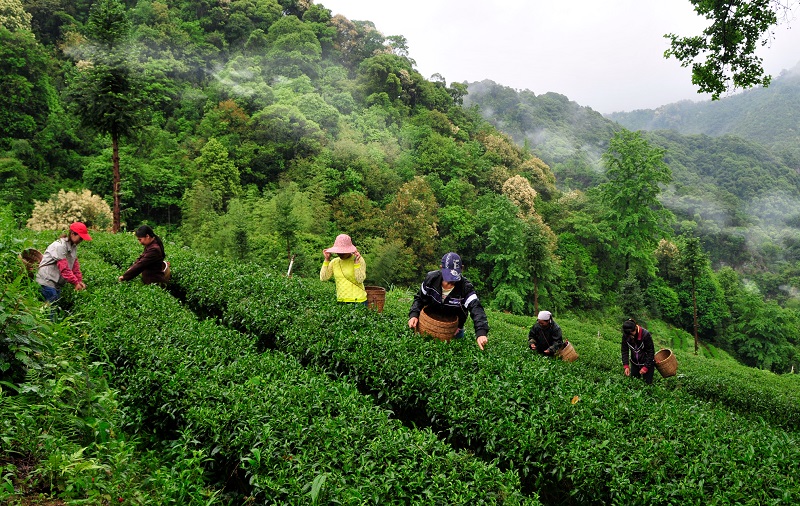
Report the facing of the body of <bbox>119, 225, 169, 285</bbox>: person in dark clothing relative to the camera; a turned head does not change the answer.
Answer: to the viewer's left

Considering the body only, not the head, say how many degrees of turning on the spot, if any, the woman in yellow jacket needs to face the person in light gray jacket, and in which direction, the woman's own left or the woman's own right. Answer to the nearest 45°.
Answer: approximately 90° to the woman's own right

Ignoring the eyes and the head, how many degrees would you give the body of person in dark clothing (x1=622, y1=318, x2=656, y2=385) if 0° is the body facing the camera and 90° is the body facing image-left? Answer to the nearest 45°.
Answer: approximately 45°

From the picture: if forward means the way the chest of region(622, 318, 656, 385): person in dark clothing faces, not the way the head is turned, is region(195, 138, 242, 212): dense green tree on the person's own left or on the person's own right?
on the person's own right
